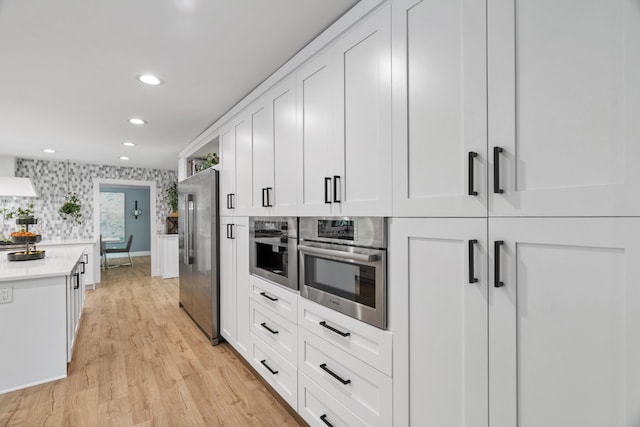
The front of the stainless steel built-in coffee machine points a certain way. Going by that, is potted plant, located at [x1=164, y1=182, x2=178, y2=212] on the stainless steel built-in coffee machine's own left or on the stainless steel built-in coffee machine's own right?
on the stainless steel built-in coffee machine's own right

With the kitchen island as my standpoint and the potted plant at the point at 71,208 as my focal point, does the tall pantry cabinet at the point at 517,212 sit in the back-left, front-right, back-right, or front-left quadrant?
back-right

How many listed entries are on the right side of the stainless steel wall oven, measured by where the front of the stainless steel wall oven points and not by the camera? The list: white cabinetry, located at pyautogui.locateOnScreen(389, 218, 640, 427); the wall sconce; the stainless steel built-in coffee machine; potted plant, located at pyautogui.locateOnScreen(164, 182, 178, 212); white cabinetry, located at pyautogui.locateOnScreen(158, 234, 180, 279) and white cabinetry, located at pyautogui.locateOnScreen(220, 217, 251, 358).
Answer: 5

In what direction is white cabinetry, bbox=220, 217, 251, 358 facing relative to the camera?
to the viewer's left

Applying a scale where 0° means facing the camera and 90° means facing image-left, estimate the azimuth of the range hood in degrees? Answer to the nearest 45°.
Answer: approximately 0°

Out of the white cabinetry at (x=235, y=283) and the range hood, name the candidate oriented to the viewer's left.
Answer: the white cabinetry

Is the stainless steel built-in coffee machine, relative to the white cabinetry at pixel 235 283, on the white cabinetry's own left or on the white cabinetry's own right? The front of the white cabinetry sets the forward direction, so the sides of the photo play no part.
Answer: on the white cabinetry's own left

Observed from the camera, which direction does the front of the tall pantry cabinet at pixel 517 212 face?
facing the viewer and to the left of the viewer

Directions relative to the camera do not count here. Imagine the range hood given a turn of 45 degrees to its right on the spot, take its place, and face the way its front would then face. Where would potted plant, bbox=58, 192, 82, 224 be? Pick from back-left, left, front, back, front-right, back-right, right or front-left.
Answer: back

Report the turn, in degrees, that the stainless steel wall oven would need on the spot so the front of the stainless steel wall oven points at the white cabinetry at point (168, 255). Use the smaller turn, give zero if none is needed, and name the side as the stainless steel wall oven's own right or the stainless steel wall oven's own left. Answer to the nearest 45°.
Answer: approximately 90° to the stainless steel wall oven's own right
